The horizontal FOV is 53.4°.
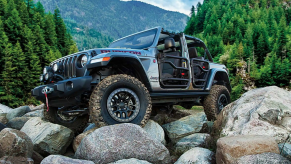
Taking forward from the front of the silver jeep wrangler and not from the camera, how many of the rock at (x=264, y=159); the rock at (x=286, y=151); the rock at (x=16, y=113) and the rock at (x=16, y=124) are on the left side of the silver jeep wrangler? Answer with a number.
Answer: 2

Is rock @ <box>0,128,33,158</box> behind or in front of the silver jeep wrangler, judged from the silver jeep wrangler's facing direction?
in front

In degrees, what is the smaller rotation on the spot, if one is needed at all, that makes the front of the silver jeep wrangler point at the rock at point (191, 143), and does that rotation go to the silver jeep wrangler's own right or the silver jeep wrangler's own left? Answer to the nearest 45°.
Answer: approximately 90° to the silver jeep wrangler's own left

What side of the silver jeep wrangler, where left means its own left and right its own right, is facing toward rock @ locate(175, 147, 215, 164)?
left

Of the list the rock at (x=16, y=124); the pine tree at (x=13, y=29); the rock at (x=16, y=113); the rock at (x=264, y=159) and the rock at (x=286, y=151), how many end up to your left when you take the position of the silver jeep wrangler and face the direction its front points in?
2

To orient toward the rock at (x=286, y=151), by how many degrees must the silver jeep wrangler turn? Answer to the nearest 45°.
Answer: approximately 90° to its left

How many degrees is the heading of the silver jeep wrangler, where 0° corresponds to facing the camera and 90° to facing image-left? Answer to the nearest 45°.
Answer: approximately 45°

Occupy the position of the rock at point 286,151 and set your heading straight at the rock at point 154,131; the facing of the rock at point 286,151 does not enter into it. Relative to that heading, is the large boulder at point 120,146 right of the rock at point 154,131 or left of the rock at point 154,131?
left

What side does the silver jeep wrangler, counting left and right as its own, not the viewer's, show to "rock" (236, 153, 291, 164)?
left
